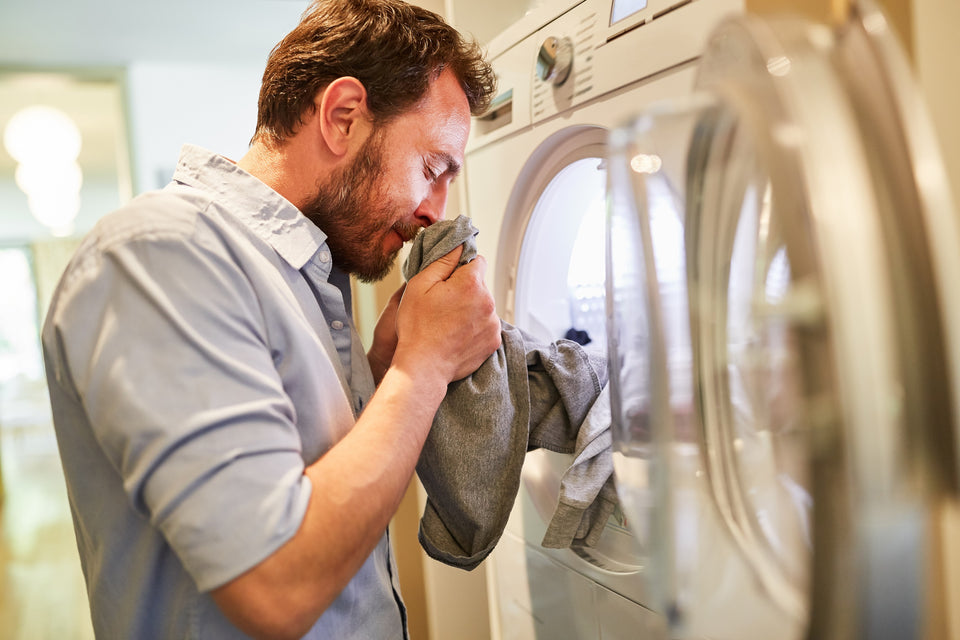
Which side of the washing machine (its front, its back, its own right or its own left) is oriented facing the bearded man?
front

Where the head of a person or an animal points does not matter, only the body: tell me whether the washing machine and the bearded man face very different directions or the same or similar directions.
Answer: very different directions

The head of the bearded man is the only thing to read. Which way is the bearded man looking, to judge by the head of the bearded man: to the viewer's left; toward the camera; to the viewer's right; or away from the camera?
to the viewer's right

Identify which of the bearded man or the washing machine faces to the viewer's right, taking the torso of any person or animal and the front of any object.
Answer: the bearded man

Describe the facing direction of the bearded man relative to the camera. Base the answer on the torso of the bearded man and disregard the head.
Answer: to the viewer's right

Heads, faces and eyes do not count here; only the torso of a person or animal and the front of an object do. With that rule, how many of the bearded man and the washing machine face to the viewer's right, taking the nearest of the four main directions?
1

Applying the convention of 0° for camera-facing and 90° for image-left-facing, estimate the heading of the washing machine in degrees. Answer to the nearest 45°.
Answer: approximately 45°

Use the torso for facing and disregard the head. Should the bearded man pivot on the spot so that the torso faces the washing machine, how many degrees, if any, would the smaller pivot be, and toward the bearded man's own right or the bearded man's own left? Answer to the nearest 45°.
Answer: approximately 45° to the bearded man's own left
